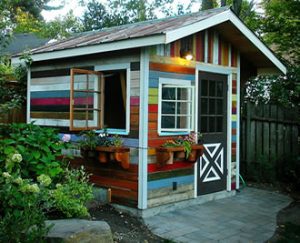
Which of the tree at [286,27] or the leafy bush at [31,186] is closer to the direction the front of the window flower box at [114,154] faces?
the leafy bush

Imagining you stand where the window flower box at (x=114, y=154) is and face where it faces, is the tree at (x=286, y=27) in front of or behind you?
behind

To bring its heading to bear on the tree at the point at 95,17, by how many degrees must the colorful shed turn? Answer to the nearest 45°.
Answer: approximately 135° to its left

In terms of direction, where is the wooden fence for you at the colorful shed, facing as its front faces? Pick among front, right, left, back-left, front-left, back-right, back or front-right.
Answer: left

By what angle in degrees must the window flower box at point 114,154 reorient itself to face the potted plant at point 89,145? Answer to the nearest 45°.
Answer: approximately 90° to its right

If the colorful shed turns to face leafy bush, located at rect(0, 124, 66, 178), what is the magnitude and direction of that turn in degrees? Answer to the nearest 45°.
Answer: approximately 90° to its right

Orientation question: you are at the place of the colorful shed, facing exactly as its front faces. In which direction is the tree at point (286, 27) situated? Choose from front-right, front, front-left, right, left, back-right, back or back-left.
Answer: left

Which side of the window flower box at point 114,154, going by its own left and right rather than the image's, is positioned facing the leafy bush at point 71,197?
front

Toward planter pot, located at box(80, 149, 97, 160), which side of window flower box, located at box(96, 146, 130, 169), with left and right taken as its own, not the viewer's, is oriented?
right

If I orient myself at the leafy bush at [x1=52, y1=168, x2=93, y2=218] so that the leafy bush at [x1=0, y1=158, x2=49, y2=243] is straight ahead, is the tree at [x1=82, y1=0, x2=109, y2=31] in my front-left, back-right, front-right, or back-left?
back-right
